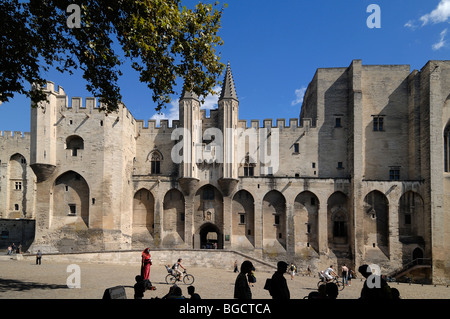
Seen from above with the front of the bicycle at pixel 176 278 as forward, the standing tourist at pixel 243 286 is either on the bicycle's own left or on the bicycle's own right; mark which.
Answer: on the bicycle's own right

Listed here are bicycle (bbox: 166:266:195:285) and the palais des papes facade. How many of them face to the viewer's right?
1

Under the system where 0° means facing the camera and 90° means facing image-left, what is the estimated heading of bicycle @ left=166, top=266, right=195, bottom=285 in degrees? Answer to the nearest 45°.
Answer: approximately 270°

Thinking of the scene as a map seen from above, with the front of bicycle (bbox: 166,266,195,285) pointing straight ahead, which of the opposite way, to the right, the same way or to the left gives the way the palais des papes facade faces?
to the right

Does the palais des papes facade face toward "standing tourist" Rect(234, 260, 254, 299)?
yes

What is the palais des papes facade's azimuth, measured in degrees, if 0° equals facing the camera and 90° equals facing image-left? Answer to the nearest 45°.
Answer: approximately 0°
